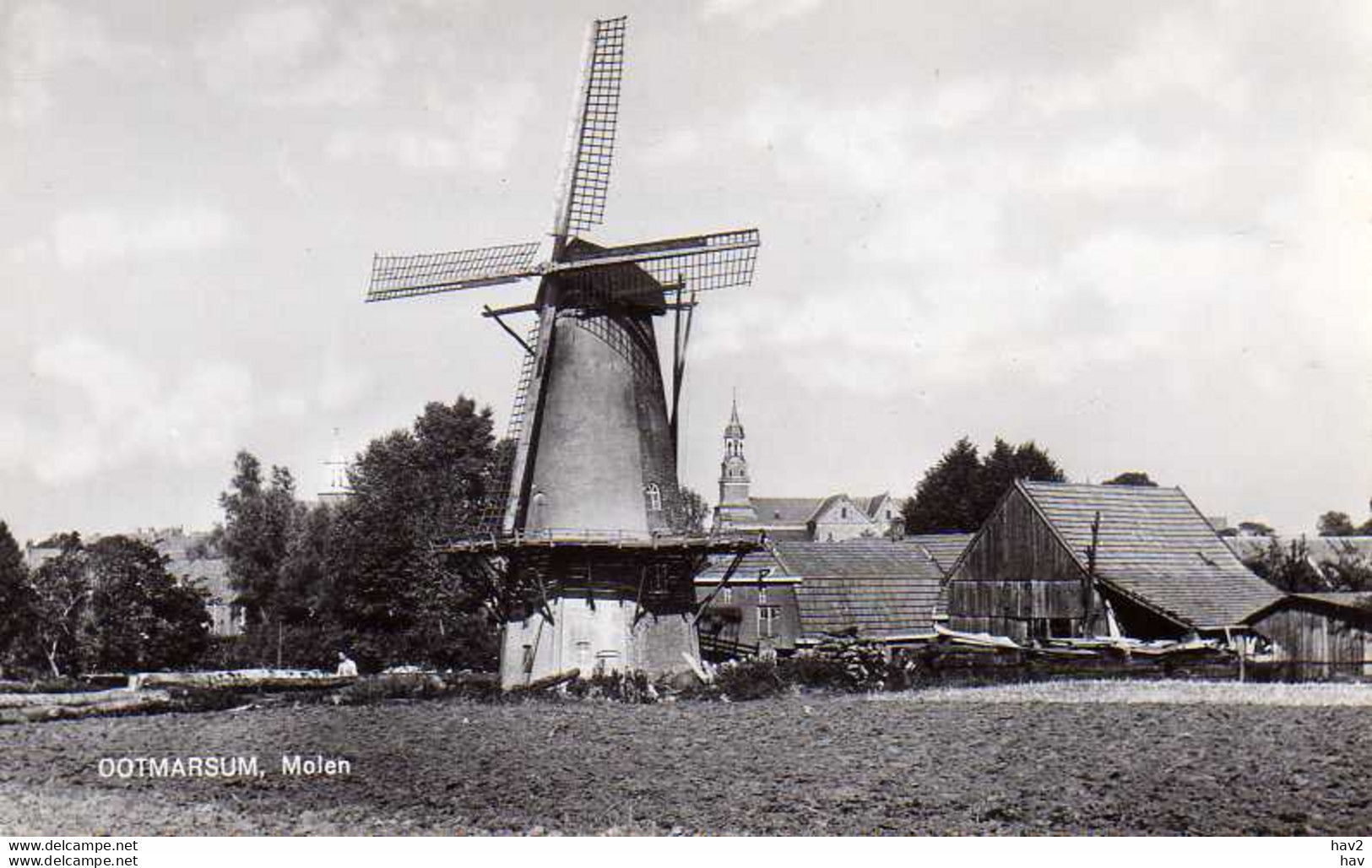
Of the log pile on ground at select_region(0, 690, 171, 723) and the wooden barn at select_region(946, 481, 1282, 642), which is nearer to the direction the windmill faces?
the log pile on ground

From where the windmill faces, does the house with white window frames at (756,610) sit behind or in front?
behind

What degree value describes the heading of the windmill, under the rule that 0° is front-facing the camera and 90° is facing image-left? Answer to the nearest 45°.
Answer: approximately 45°

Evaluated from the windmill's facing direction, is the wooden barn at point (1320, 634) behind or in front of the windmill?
behind

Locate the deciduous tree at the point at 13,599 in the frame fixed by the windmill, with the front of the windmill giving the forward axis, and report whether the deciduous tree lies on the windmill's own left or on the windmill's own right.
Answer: on the windmill's own right

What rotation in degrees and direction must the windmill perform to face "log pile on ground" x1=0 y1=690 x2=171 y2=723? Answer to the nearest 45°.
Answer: approximately 45° to its right

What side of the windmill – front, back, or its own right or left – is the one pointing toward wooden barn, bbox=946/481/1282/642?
back
